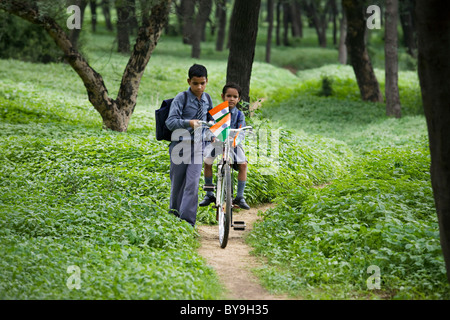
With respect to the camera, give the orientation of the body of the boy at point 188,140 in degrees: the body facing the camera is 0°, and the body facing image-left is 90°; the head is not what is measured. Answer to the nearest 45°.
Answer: approximately 315°

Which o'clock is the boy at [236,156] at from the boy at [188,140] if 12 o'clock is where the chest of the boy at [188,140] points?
the boy at [236,156] is roughly at 10 o'clock from the boy at [188,140].

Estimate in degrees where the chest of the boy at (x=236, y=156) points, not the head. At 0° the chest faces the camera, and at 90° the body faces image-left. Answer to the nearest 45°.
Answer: approximately 0°

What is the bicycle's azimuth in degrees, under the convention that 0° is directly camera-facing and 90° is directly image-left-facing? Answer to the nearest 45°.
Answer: approximately 0°

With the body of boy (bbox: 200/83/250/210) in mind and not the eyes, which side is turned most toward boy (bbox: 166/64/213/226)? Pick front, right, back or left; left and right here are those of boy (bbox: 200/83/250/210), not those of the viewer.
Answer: right

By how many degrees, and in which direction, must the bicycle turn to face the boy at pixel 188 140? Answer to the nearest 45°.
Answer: approximately 135° to its right
